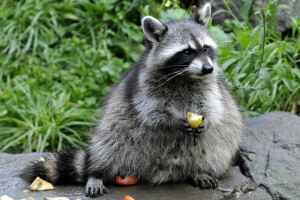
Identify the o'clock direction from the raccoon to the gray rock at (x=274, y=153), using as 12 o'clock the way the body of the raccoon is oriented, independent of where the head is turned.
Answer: The gray rock is roughly at 10 o'clock from the raccoon.

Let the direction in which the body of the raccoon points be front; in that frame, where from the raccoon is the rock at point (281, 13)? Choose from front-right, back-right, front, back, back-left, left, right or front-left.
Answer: left

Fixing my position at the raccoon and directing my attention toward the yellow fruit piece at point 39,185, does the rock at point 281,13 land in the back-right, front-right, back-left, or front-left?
back-right

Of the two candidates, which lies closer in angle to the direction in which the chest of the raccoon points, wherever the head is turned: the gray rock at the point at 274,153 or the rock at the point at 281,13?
the gray rock

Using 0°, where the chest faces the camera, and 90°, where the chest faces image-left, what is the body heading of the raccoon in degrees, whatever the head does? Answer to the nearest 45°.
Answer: approximately 315°

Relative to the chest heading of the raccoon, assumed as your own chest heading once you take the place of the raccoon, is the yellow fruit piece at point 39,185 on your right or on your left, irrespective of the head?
on your right
